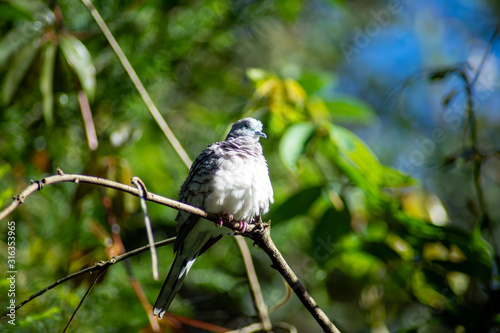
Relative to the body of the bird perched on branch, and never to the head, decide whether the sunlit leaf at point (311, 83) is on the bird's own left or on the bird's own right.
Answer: on the bird's own left

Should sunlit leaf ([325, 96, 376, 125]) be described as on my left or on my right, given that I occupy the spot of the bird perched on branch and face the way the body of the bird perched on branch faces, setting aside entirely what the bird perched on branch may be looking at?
on my left

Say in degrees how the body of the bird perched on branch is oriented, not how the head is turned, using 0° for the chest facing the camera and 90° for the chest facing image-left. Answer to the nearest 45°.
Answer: approximately 315°
